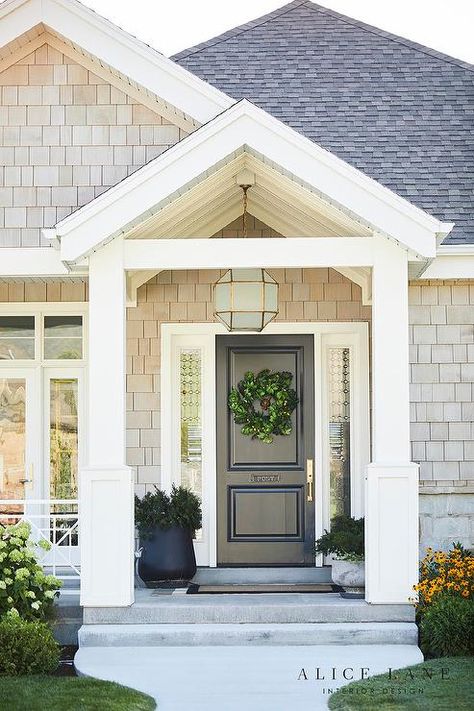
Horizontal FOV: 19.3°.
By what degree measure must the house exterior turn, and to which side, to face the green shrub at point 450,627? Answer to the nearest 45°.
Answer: approximately 45° to its left

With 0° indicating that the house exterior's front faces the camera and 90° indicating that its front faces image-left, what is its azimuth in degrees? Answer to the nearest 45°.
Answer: approximately 0°

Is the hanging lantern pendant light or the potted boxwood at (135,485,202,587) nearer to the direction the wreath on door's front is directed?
the hanging lantern pendant light
